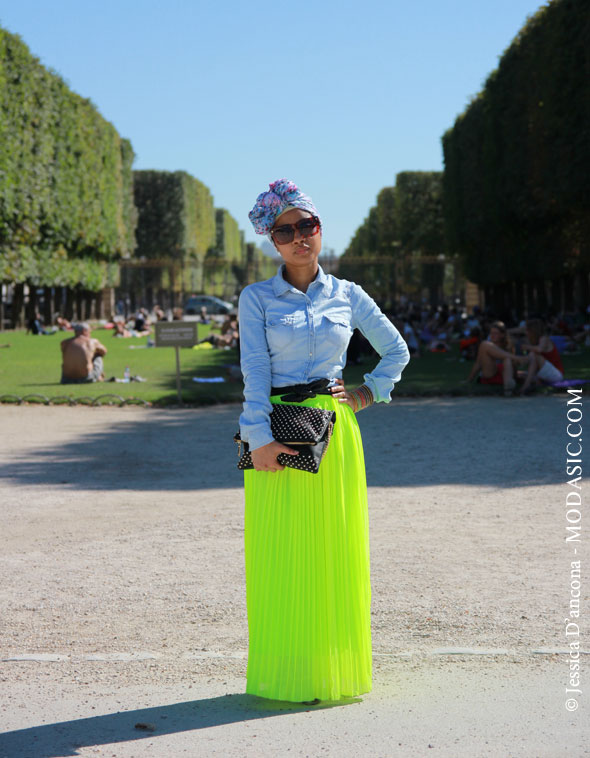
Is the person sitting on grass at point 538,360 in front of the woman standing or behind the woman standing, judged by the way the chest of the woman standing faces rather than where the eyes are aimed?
behind

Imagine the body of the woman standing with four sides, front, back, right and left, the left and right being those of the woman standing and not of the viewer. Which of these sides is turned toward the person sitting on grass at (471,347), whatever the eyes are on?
back

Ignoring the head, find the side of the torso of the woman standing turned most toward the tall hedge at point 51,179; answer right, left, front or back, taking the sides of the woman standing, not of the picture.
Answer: back

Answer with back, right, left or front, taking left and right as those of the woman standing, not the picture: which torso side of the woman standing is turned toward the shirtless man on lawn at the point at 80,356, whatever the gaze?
back

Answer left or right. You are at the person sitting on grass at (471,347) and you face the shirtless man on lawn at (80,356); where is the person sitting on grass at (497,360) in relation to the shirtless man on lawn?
left

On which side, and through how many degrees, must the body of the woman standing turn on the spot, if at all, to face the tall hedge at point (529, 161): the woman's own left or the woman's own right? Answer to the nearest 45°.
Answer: approximately 180°

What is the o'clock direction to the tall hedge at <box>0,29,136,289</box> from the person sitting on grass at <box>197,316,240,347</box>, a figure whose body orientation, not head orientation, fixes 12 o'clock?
The tall hedge is roughly at 2 o'clock from the person sitting on grass.
